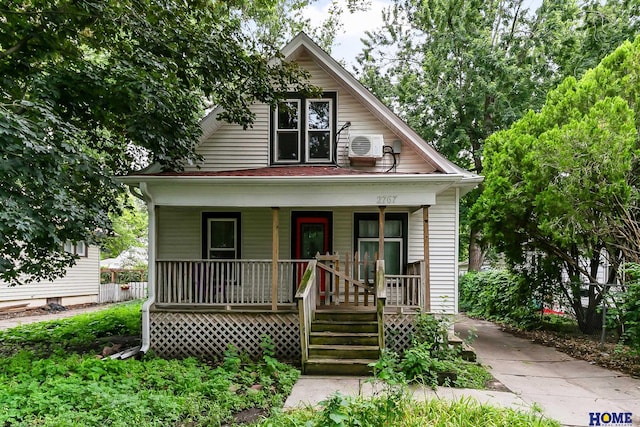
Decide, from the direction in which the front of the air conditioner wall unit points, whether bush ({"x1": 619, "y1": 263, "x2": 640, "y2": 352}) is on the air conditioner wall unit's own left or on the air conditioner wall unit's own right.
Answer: on the air conditioner wall unit's own left

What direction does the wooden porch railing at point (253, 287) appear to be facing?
toward the camera

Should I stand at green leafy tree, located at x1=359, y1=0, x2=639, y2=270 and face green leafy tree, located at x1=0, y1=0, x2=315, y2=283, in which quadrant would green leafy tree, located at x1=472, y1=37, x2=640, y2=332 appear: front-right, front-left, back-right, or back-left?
front-left

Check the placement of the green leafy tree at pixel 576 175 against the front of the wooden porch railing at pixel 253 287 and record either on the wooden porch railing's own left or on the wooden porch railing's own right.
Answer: on the wooden porch railing's own left

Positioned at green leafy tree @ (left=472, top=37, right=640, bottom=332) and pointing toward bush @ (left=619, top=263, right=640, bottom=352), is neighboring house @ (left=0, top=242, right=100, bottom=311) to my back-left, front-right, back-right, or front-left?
back-right

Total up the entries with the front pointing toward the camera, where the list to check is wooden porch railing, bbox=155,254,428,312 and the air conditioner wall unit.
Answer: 2

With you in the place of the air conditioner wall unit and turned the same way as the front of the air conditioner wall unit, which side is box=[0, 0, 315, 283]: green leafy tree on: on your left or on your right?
on your right

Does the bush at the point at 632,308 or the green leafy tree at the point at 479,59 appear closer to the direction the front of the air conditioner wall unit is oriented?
the bush

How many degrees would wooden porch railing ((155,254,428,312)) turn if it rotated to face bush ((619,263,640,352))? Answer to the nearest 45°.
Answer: approximately 90° to its left

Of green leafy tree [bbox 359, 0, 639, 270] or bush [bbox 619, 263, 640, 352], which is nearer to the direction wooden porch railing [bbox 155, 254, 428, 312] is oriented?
the bush

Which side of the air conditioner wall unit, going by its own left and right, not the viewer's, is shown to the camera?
front

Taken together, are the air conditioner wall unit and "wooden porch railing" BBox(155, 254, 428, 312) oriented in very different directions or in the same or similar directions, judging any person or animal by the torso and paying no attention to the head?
same or similar directions
